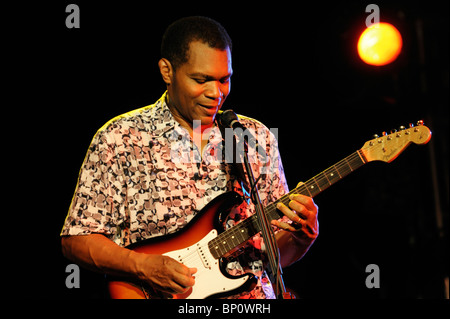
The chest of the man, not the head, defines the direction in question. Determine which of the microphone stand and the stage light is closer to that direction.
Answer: the microphone stand

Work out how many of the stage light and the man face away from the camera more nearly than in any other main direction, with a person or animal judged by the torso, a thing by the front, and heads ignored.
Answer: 0

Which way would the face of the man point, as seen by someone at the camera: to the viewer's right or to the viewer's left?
to the viewer's right

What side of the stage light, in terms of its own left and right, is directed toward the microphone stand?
front

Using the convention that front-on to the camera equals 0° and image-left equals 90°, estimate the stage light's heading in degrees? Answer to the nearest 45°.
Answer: approximately 0°

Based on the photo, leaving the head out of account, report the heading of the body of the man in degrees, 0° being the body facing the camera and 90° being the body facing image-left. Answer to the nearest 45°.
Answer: approximately 315°

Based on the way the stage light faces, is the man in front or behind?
in front

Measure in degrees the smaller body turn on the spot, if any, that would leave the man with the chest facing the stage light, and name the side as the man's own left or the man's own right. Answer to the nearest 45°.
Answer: approximately 90° to the man's own left
